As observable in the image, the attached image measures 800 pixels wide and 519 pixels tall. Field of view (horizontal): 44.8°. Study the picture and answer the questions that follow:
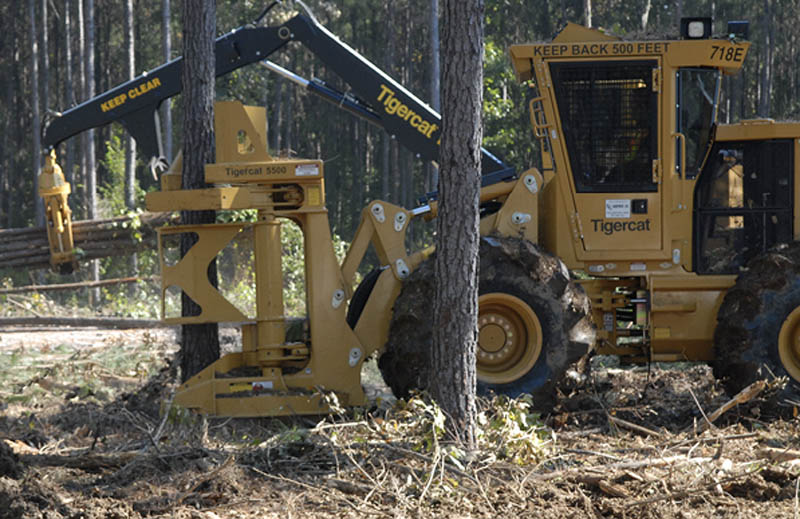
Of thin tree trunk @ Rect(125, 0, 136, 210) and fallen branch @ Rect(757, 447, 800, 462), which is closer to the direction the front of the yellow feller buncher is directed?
the thin tree trunk

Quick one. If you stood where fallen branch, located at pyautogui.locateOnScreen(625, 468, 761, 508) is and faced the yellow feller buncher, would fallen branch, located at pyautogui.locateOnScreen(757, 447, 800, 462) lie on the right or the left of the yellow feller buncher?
right

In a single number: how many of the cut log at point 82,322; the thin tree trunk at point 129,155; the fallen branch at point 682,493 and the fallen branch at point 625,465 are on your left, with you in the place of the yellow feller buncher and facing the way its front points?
2

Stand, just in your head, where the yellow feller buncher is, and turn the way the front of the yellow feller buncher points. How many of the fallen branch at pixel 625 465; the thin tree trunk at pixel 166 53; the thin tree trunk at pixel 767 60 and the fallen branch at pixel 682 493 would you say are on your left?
2

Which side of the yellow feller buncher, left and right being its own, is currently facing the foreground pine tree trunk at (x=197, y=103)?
front

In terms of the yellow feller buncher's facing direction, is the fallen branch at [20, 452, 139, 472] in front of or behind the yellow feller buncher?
in front

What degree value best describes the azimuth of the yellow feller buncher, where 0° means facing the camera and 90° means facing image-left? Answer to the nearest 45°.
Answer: approximately 90°

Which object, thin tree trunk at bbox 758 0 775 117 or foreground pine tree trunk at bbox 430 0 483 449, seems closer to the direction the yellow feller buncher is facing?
the foreground pine tree trunk

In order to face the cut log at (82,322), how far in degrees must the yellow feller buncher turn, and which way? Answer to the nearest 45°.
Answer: approximately 45° to its right

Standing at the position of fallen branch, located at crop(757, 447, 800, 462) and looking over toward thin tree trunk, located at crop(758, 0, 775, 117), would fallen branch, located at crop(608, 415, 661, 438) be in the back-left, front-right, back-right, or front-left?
front-left
